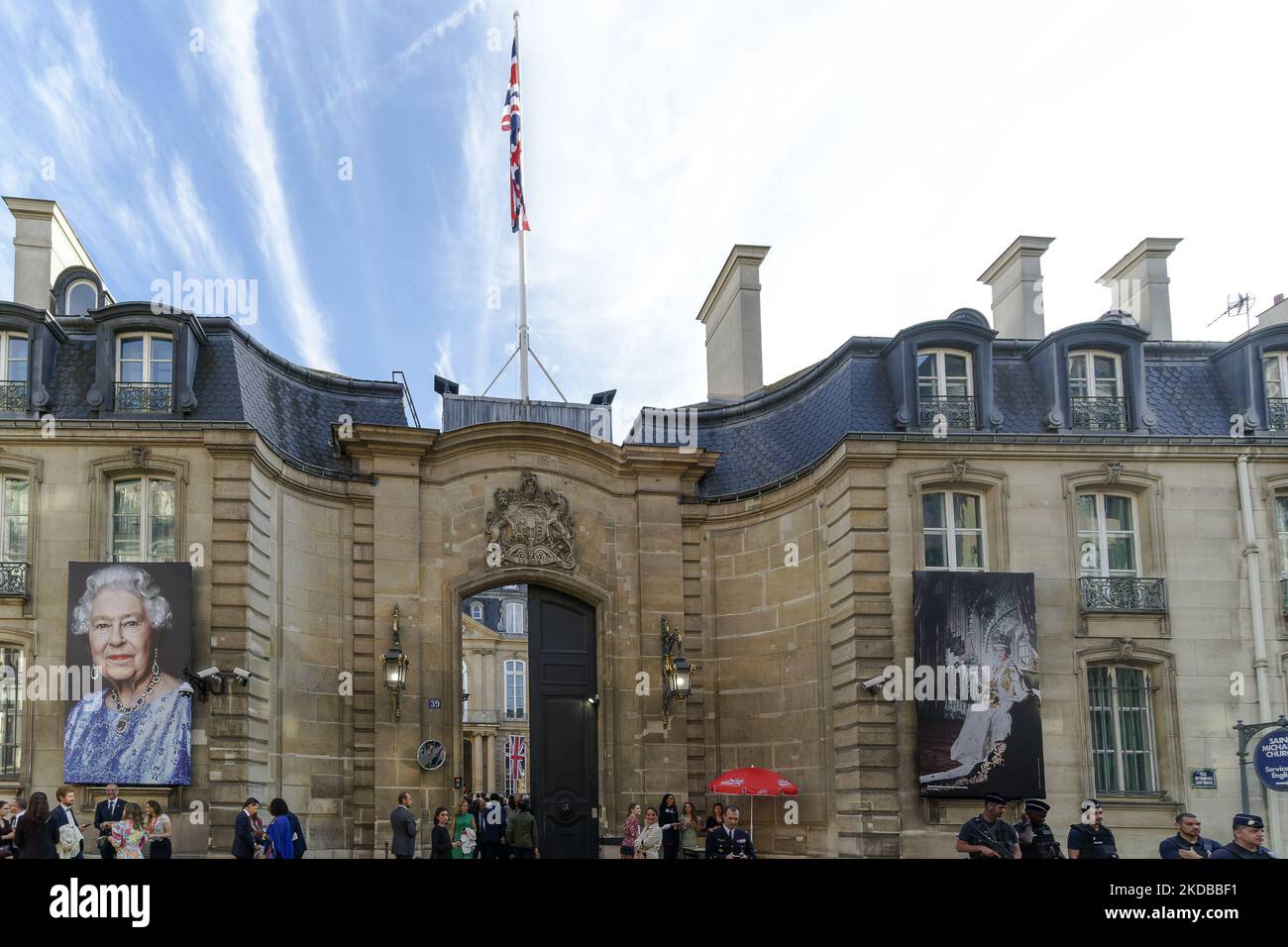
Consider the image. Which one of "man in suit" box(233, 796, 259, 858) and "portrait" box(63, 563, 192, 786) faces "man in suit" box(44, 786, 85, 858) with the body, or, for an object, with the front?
the portrait

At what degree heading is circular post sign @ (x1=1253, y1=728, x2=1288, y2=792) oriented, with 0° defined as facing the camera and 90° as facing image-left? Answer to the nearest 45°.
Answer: approximately 0°

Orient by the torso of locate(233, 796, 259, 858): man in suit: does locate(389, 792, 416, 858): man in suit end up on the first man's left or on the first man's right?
on the first man's left

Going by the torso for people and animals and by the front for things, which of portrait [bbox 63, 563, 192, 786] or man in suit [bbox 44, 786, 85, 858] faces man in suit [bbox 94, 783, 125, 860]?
the portrait

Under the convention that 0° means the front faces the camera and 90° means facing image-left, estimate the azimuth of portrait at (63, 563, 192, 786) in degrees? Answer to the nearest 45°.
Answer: approximately 0°
